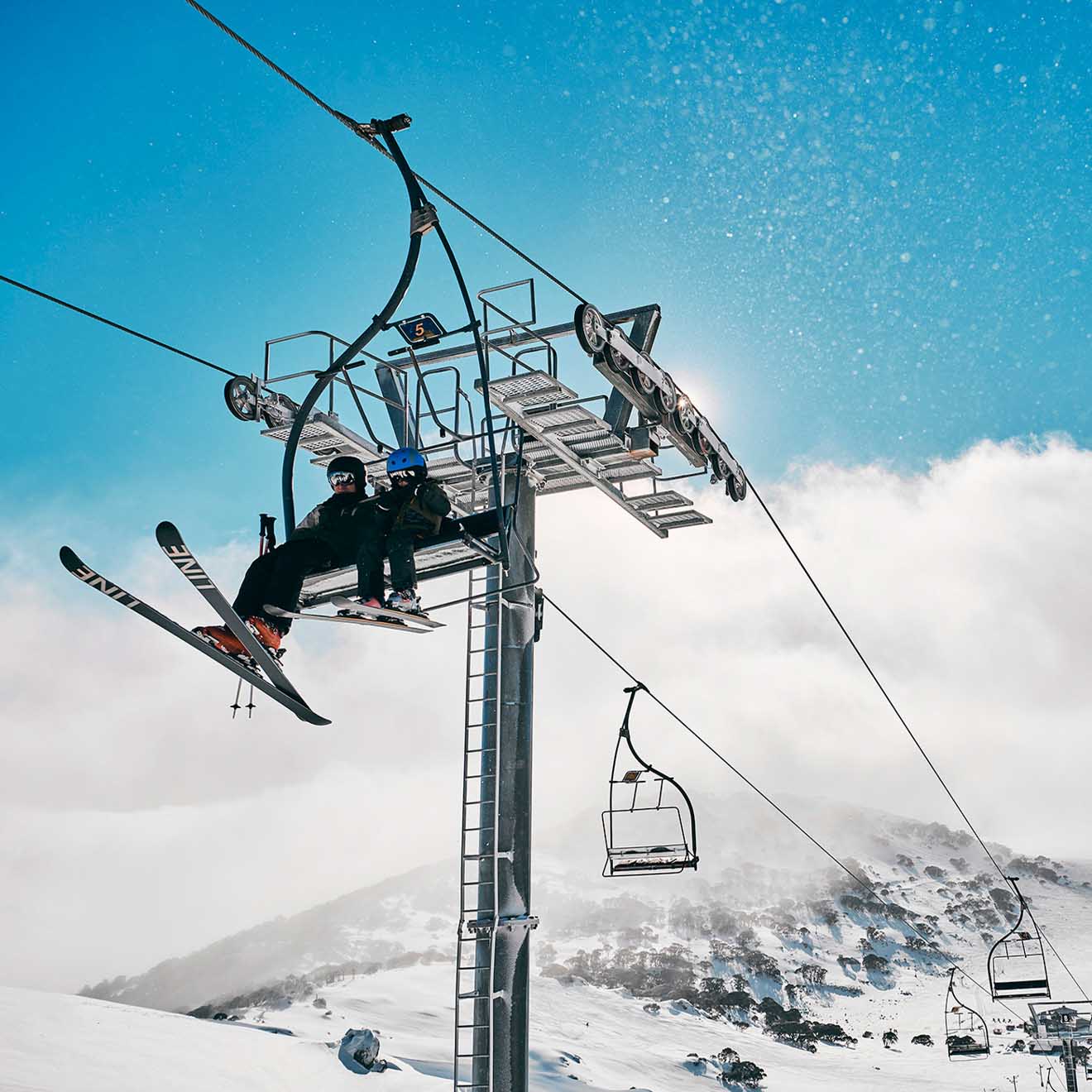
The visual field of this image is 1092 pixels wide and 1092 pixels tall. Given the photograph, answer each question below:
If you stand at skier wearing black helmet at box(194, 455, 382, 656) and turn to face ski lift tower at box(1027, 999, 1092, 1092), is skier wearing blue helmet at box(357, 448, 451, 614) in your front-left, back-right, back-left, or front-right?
front-right

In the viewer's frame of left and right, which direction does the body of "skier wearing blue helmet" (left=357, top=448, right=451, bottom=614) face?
facing the viewer and to the left of the viewer

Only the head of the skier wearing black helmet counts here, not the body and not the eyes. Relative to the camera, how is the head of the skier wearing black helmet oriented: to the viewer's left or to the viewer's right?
to the viewer's left

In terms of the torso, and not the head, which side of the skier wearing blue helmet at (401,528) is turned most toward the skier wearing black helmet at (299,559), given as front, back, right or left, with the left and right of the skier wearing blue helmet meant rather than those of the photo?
right

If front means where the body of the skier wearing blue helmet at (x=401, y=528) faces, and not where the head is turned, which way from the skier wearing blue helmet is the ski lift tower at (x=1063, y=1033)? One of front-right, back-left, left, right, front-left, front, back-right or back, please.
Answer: back

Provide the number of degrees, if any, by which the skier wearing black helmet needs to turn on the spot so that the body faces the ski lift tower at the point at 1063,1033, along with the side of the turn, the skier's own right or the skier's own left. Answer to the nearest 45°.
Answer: approximately 180°

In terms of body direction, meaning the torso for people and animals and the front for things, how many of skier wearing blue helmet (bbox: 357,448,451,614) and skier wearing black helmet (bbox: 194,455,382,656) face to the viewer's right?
0

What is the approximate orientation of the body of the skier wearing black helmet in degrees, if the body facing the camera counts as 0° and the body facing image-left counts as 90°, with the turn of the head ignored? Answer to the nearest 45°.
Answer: approximately 45°

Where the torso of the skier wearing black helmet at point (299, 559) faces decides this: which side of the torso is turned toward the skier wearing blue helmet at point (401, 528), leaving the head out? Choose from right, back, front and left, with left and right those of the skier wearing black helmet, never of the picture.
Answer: left

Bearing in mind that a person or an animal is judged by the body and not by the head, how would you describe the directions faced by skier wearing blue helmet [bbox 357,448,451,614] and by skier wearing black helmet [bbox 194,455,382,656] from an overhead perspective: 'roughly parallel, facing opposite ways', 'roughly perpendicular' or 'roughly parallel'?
roughly parallel
